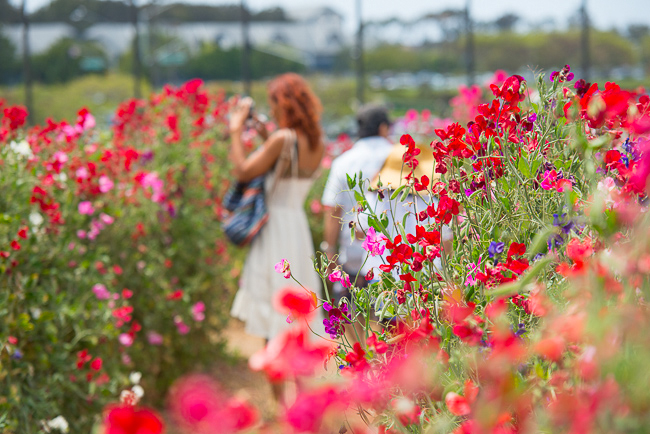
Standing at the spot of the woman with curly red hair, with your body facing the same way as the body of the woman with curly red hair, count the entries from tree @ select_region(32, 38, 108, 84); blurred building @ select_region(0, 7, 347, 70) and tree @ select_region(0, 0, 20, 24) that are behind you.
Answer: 0

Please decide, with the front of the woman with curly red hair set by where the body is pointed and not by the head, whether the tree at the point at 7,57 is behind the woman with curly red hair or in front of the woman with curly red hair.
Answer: in front

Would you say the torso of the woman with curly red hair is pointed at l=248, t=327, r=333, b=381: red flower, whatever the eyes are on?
no

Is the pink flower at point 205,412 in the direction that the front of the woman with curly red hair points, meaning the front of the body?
no

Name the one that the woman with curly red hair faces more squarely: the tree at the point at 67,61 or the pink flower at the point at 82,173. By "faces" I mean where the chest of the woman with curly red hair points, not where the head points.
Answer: the tree

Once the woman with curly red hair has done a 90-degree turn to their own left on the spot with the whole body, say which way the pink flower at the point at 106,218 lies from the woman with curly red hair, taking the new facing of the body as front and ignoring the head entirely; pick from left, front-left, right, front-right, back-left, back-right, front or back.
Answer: front

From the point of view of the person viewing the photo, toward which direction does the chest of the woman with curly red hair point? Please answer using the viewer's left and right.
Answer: facing away from the viewer and to the left of the viewer

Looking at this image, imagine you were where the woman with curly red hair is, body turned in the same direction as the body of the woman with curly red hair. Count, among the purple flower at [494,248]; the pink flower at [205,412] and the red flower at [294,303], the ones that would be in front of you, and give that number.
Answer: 0

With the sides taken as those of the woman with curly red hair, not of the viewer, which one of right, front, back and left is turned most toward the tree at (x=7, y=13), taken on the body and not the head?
front

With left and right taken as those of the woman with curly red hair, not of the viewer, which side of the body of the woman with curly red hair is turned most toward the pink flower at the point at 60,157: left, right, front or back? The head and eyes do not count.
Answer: left

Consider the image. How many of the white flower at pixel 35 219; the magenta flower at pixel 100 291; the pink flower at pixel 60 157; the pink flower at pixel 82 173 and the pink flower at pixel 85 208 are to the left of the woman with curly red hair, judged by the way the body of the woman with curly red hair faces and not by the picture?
5

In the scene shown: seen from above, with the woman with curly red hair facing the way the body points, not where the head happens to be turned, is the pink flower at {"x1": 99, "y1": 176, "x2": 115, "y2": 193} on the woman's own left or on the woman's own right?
on the woman's own left

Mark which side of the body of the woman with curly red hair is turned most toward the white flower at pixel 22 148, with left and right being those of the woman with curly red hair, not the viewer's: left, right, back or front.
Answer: left

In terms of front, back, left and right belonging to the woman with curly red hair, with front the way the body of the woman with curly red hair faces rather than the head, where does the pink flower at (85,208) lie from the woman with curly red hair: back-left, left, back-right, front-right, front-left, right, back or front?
left

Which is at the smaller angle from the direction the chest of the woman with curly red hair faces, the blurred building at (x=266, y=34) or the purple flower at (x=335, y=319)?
the blurred building
